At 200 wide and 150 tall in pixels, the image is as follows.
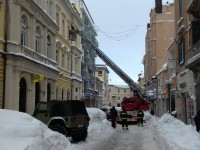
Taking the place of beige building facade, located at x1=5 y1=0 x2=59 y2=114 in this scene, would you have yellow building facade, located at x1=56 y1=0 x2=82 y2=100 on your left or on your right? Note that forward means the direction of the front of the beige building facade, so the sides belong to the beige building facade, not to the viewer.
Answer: on your left

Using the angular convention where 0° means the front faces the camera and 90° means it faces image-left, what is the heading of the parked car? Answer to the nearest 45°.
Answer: approximately 135°

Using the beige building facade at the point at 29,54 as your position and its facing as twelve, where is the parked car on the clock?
The parked car is roughly at 1 o'clock from the beige building facade.

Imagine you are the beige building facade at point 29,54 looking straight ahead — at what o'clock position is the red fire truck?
The red fire truck is roughly at 9 o'clock from the beige building facade.

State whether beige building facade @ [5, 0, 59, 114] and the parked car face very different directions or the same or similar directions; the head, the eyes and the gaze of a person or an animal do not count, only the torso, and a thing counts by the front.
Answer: very different directions

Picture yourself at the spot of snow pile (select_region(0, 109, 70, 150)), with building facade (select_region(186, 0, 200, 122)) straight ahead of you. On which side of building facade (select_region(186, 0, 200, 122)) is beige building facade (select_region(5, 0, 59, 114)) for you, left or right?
left

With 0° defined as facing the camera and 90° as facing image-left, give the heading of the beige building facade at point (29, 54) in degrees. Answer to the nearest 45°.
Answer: approximately 315°

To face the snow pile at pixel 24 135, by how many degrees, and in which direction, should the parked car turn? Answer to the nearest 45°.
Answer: approximately 135° to its left

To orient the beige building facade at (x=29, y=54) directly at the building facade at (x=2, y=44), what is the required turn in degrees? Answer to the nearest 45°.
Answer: approximately 45° to its right
